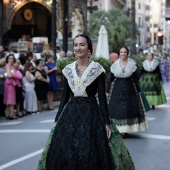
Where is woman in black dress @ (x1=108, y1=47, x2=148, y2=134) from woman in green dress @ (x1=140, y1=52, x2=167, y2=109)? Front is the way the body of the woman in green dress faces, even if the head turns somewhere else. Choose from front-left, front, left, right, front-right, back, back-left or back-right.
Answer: front

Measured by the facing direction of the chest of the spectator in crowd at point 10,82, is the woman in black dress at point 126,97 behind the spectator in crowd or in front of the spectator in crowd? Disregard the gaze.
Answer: in front

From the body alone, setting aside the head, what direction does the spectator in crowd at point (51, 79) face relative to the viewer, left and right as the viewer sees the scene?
facing the viewer and to the right of the viewer

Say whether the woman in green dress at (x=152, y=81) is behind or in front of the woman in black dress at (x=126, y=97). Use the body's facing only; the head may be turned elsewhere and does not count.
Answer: behind

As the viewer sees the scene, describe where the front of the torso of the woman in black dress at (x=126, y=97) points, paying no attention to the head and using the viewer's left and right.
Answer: facing the viewer

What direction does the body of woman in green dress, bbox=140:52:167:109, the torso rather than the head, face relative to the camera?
toward the camera

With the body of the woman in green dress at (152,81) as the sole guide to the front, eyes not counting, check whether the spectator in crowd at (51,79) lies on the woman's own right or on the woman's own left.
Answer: on the woman's own right

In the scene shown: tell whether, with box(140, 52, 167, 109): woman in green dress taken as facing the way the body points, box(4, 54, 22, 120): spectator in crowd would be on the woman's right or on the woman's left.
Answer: on the woman's right

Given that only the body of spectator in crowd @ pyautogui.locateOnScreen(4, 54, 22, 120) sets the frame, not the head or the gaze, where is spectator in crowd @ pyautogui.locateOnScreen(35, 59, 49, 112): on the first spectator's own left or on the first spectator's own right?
on the first spectator's own left
